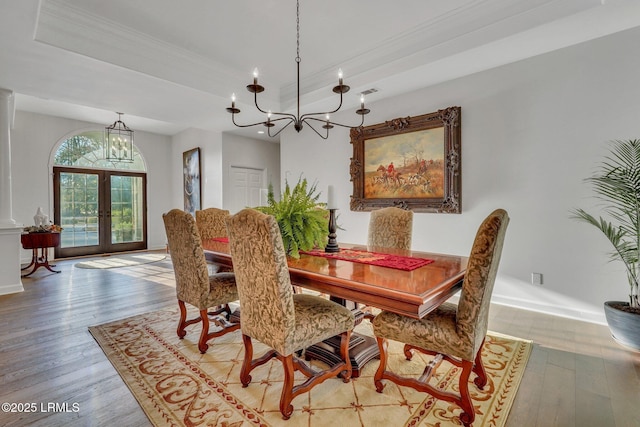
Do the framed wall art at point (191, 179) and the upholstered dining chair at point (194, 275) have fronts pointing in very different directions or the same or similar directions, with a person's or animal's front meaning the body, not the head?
very different directions

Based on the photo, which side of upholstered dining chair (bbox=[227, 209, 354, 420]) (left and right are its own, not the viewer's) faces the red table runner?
front

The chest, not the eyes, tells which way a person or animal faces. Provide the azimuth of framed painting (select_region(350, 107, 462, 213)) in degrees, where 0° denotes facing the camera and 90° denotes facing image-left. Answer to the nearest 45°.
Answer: approximately 45°

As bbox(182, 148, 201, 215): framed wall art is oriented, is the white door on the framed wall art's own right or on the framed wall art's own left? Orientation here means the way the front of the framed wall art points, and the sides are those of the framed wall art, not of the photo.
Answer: on the framed wall art's own left

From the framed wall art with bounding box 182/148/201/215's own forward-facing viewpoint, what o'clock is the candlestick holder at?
The candlestick holder is roughly at 10 o'clock from the framed wall art.

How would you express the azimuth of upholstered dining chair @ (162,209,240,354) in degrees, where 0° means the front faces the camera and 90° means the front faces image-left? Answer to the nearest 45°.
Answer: approximately 225°

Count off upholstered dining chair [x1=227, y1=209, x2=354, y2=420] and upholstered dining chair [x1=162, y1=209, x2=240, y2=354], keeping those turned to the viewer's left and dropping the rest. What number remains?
0

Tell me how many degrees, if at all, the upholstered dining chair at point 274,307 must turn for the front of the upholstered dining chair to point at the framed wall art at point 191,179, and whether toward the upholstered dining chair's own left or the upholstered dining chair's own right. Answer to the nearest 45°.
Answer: approximately 45° to the upholstered dining chair's own left

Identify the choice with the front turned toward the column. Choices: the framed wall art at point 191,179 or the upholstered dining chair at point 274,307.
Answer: the framed wall art

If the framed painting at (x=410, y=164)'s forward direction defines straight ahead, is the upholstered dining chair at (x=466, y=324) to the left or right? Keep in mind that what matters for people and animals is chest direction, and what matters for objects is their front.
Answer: on its left

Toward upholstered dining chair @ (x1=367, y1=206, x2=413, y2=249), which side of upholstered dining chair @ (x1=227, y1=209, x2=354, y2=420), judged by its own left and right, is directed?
front

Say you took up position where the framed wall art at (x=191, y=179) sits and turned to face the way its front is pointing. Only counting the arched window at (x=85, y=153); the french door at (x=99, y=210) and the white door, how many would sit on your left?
1

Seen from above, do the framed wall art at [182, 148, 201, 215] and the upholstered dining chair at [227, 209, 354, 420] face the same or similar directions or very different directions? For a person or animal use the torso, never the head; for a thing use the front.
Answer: very different directions

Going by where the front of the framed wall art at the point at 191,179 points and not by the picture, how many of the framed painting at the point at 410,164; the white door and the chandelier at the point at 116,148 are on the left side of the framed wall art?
2

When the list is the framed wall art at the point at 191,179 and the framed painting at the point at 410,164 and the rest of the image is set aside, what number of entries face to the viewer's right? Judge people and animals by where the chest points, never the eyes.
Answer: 0
